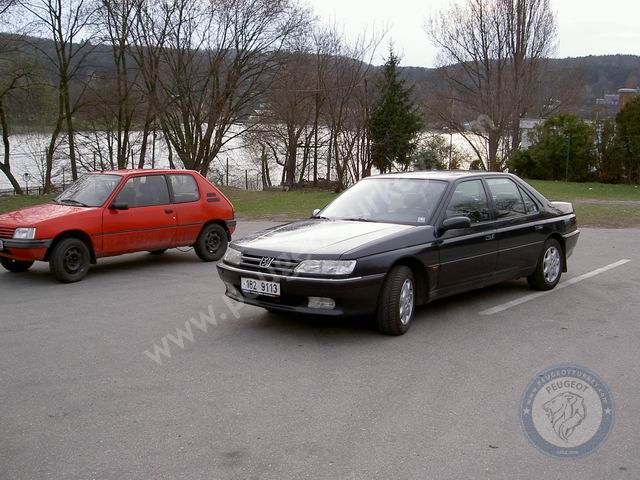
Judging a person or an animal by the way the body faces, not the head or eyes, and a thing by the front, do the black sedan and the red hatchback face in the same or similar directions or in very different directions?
same or similar directions

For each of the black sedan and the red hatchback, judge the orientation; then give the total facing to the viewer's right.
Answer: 0

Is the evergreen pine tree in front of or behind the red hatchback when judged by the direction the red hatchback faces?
behind

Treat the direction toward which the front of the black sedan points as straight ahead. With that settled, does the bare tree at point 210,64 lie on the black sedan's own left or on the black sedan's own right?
on the black sedan's own right

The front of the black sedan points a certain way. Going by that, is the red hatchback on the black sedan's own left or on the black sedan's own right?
on the black sedan's own right

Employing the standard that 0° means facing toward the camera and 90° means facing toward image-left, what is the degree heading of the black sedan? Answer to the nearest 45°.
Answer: approximately 45°

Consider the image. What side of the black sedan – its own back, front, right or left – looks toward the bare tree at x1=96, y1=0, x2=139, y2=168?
right

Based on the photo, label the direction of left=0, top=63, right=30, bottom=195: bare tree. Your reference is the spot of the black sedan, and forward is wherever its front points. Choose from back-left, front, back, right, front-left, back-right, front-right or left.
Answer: right

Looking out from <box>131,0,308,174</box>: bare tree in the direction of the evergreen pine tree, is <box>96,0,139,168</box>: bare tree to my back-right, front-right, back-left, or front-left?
back-left

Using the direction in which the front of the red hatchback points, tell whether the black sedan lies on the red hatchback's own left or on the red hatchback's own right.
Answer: on the red hatchback's own left

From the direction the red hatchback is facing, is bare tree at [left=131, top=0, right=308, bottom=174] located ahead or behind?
behind

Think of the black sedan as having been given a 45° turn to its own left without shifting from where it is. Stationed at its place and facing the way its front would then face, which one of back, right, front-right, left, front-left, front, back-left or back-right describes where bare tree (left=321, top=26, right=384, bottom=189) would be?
back

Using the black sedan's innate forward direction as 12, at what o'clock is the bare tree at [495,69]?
The bare tree is roughly at 5 o'clock from the black sedan.
